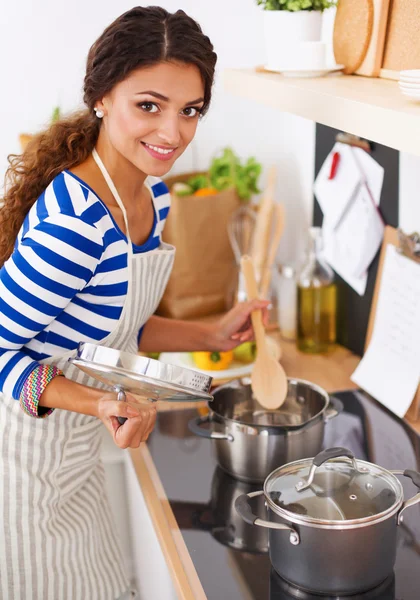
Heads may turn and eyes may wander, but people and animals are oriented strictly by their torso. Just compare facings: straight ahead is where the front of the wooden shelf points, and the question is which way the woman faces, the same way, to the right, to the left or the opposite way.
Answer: to the left

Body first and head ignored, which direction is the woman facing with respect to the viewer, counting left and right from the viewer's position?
facing the viewer and to the right of the viewer

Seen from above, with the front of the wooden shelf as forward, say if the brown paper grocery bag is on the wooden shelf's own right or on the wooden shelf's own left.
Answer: on the wooden shelf's own right

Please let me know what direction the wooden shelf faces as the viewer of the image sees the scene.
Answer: facing the viewer and to the left of the viewer

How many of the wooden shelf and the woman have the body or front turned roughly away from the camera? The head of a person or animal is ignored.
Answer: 0
